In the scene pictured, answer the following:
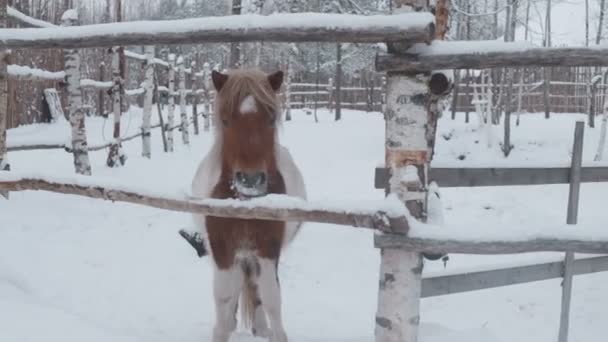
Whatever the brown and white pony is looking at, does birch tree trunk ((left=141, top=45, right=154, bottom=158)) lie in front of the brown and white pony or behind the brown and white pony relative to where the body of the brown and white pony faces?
behind

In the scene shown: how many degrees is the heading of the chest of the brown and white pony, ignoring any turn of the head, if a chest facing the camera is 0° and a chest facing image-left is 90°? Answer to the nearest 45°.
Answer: approximately 0°

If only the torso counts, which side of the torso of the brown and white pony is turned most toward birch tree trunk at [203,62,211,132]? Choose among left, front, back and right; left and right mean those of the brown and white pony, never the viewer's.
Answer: back

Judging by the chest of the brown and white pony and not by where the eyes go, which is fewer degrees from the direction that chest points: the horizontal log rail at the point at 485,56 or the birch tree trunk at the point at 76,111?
the horizontal log rail

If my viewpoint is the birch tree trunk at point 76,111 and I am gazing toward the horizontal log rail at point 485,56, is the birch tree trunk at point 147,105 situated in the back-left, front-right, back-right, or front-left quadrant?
back-left

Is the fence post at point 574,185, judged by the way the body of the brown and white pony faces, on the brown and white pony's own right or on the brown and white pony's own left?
on the brown and white pony's own left

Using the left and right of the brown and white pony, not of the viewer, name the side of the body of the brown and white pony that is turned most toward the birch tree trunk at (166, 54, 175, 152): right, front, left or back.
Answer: back

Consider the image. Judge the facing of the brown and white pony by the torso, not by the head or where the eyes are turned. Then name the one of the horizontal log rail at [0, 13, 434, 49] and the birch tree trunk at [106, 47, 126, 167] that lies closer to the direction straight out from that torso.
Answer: the horizontal log rail

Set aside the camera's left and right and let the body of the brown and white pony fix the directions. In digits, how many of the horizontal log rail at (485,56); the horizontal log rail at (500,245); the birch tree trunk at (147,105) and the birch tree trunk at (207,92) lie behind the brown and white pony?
2

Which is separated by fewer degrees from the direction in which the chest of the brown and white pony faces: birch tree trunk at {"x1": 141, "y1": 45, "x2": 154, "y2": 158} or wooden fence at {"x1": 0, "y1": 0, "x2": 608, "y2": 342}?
the wooden fence

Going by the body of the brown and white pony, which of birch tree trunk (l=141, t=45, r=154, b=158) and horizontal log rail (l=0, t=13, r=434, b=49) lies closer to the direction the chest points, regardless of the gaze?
the horizontal log rail

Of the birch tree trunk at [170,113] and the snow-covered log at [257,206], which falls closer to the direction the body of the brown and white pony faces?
the snow-covered log

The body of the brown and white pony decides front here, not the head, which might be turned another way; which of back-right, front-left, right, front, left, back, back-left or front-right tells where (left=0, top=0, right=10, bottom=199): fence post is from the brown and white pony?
back-right

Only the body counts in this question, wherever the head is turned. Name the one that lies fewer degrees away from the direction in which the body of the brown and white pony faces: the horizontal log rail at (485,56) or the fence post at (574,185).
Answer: the horizontal log rail

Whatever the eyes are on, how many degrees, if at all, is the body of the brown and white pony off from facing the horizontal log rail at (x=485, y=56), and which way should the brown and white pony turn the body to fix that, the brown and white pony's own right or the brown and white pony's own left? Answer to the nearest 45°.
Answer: approximately 45° to the brown and white pony's own left
